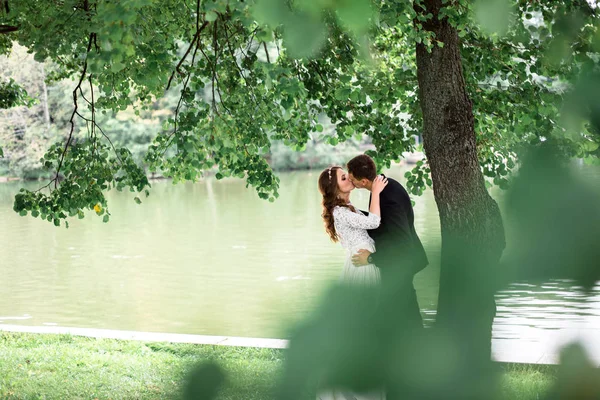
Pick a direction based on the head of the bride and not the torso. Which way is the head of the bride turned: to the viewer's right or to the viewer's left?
to the viewer's right

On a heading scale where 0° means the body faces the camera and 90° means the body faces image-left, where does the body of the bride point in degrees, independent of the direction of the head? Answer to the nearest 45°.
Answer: approximately 270°
